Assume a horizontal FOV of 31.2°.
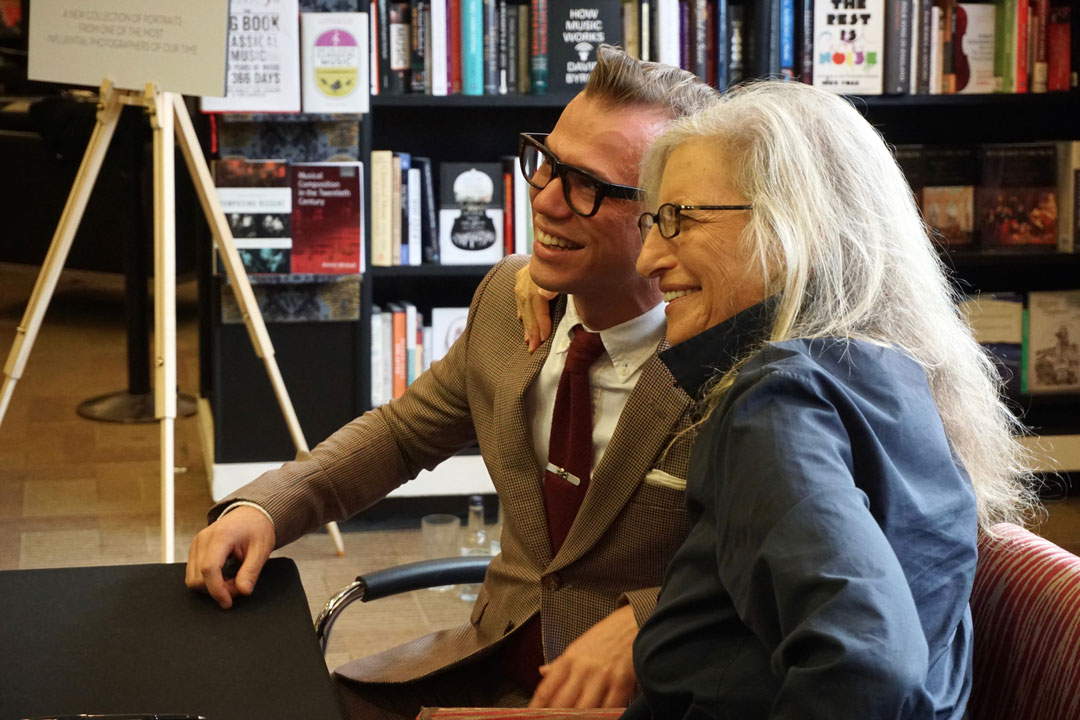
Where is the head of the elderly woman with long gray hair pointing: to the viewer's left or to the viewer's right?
to the viewer's left

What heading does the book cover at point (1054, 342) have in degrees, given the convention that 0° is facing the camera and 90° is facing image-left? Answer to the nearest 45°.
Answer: approximately 0°

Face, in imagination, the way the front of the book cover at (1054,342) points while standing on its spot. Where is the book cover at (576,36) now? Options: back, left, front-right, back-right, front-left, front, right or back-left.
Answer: front-right

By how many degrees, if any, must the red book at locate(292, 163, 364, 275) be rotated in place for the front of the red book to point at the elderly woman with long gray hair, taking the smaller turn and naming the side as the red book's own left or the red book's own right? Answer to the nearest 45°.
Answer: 0° — it already faces them

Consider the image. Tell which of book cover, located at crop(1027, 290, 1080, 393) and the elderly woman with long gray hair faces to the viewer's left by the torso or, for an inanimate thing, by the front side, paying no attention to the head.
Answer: the elderly woman with long gray hair

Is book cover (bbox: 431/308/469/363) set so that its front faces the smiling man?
yes

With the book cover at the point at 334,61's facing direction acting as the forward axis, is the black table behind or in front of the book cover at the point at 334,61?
in front

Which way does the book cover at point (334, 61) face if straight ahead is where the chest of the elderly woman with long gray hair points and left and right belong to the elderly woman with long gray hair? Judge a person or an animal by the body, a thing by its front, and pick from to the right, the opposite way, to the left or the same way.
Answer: to the left

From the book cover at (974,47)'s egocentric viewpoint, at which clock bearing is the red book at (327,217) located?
The red book is roughly at 2 o'clock from the book cover.

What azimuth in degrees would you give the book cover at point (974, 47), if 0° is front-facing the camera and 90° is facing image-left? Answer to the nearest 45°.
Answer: approximately 0°

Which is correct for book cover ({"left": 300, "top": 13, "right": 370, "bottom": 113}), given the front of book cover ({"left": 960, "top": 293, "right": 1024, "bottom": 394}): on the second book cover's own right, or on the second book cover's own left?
on the second book cover's own right
